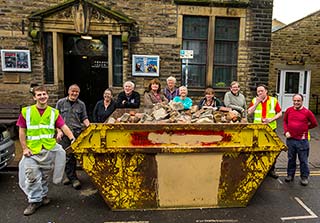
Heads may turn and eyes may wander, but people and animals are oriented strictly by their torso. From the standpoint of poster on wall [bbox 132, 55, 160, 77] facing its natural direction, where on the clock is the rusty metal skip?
The rusty metal skip is roughly at 12 o'clock from the poster on wall.

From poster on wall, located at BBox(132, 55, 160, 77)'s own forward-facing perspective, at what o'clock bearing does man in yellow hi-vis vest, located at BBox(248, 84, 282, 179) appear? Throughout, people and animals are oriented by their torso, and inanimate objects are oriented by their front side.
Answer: The man in yellow hi-vis vest is roughly at 11 o'clock from the poster on wall.

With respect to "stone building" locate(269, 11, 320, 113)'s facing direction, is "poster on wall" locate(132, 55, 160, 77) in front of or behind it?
in front

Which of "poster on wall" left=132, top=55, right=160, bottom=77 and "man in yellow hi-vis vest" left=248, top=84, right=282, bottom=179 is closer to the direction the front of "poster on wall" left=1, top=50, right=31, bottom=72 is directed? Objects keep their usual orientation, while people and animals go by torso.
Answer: the man in yellow hi-vis vest

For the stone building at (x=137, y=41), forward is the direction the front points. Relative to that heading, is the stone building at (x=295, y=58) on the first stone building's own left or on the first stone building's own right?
on the first stone building's own left

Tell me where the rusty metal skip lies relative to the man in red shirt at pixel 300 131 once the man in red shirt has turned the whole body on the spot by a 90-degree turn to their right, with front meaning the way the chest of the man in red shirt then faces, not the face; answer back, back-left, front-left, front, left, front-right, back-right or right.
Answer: front-left

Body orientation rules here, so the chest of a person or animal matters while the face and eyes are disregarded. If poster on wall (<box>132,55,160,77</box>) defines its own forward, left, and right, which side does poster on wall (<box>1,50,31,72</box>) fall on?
on its right
